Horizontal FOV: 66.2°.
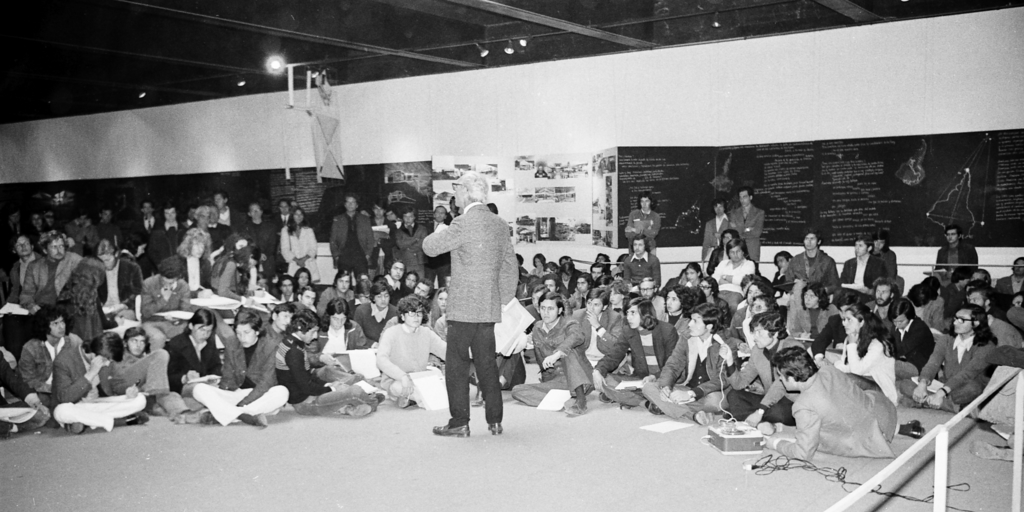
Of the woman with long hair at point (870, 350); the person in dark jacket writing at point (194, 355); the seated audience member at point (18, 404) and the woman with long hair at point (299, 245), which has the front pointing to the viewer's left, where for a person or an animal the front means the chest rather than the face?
the woman with long hair at point (870, 350)

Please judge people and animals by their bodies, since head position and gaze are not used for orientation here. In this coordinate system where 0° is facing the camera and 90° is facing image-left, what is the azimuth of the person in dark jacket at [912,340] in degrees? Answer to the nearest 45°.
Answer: approximately 45°

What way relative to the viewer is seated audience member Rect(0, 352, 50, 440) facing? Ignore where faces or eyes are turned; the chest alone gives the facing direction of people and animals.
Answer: to the viewer's right

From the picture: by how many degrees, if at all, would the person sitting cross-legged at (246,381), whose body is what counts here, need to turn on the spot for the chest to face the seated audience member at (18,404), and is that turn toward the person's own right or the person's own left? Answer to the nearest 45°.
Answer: approximately 90° to the person's own right

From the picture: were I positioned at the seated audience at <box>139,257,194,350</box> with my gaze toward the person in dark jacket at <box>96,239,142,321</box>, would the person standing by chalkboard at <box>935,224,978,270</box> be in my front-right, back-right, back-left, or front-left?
back-right

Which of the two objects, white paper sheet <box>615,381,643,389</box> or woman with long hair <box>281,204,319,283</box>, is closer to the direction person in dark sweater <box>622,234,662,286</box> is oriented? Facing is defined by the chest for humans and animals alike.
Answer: the white paper sheet

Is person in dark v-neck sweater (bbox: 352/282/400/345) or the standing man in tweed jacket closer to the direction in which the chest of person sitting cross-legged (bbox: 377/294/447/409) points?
the standing man in tweed jacket

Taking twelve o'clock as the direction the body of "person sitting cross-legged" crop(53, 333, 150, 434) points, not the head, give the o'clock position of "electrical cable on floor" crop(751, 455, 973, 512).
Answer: The electrical cable on floor is roughly at 12 o'clock from the person sitting cross-legged.

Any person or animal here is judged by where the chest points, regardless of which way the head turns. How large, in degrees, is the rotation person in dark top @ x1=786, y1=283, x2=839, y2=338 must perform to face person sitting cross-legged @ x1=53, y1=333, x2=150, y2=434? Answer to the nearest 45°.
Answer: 0° — they already face them

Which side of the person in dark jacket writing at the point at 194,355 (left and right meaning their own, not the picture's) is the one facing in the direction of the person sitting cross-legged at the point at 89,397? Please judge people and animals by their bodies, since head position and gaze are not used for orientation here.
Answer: right

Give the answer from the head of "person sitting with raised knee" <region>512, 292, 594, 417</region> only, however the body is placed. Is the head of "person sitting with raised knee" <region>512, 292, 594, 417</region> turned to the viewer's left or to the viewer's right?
to the viewer's left
